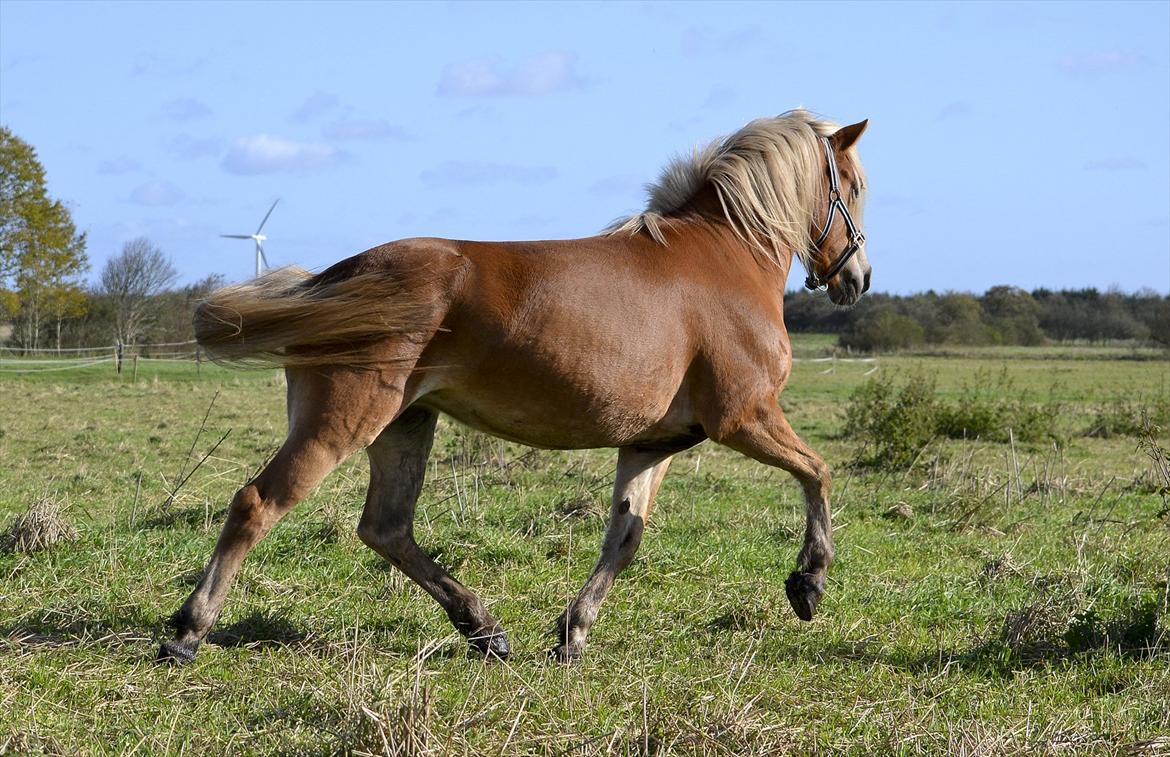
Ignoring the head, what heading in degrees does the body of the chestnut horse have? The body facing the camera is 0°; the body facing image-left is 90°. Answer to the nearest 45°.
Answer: approximately 270°

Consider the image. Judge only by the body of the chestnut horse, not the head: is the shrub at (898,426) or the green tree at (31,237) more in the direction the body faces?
the shrub

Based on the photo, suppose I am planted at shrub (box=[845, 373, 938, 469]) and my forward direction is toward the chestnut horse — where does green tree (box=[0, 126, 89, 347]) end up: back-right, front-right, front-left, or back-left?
back-right

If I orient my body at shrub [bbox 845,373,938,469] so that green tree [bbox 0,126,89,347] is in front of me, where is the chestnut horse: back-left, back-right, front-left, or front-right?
back-left

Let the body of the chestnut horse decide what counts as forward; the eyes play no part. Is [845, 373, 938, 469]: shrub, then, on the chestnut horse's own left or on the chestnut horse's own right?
on the chestnut horse's own left

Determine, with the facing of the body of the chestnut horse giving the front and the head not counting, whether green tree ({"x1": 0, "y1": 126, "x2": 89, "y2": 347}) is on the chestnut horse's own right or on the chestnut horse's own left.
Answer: on the chestnut horse's own left
